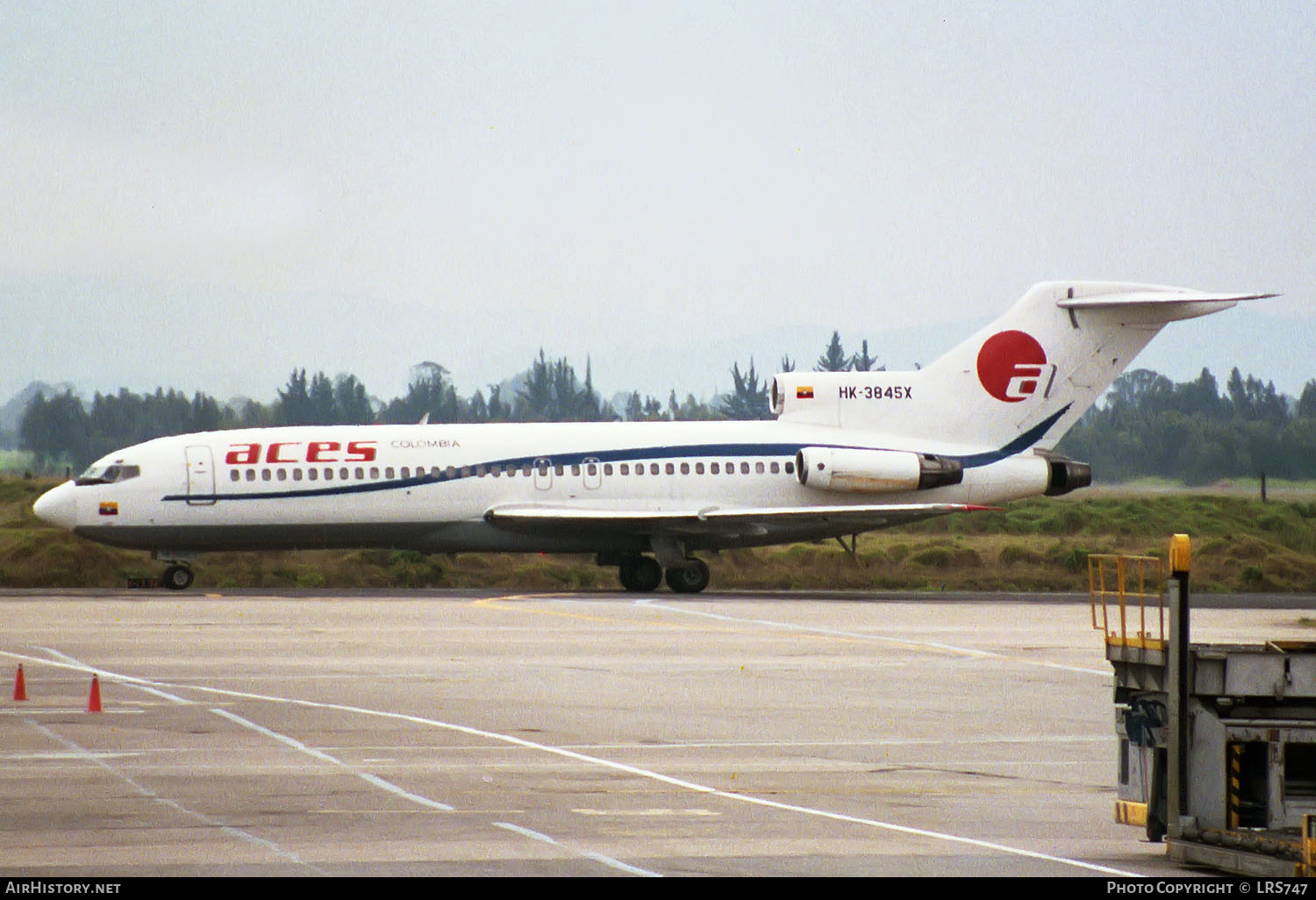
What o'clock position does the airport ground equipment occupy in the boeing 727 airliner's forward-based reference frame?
The airport ground equipment is roughly at 9 o'clock from the boeing 727 airliner.

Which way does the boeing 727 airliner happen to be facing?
to the viewer's left

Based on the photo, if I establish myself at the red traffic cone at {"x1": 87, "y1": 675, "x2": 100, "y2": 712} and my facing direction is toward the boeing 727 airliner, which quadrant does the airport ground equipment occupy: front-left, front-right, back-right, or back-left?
back-right

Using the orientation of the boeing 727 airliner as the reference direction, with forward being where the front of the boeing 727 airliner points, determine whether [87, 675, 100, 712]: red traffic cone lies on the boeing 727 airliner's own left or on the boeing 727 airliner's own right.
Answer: on the boeing 727 airliner's own left
